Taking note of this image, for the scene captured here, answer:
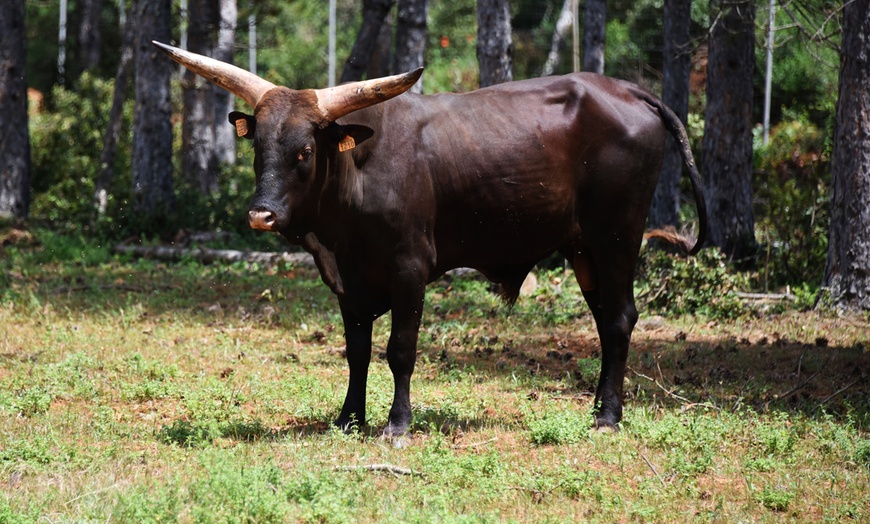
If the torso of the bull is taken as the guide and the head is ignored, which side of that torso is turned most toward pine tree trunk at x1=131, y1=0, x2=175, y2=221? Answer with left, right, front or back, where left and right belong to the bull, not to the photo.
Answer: right

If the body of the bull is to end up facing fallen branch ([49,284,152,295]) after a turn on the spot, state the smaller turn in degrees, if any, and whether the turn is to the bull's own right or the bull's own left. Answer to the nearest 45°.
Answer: approximately 90° to the bull's own right

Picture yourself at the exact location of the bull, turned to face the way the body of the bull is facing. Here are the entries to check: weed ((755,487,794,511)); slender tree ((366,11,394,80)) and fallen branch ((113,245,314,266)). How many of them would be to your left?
1

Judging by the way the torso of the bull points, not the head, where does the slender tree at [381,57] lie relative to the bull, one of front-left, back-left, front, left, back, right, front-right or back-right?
back-right

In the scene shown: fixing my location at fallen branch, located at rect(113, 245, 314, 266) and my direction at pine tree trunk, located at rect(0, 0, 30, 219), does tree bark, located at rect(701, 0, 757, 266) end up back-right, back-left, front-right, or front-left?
back-right

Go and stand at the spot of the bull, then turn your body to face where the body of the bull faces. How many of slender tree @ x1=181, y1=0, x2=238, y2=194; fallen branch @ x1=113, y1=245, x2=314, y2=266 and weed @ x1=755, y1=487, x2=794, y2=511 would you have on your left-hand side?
1

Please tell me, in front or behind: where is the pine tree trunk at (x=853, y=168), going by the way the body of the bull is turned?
behind

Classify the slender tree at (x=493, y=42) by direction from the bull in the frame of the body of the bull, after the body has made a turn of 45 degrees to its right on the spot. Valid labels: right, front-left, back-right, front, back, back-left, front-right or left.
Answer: right

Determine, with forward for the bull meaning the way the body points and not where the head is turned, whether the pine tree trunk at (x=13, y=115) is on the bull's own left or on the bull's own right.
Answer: on the bull's own right

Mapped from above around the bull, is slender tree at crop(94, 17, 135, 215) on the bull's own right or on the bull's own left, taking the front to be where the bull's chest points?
on the bull's own right

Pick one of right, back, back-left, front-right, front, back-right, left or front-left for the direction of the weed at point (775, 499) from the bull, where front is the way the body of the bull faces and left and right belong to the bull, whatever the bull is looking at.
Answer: left

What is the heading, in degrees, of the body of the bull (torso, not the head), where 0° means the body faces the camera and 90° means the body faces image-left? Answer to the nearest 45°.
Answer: approximately 45°
